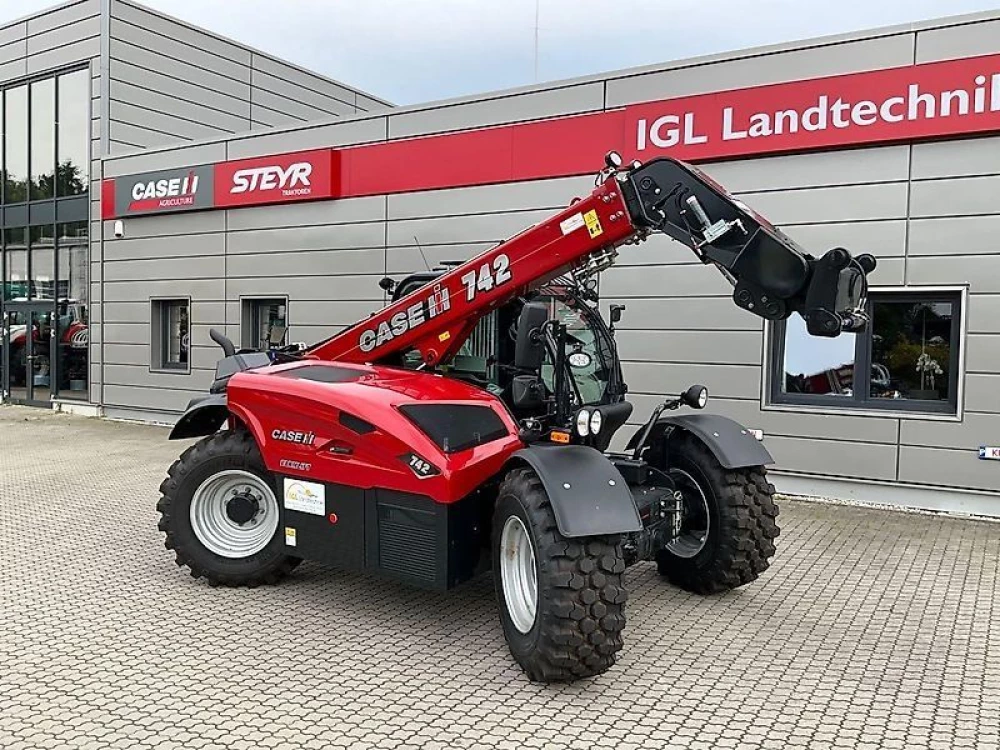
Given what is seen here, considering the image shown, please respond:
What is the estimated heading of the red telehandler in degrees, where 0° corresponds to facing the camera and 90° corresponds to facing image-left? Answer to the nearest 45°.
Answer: approximately 315°
